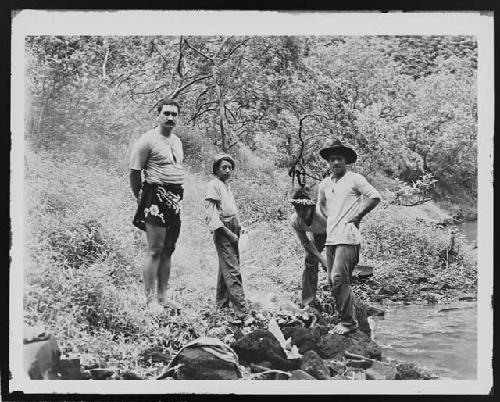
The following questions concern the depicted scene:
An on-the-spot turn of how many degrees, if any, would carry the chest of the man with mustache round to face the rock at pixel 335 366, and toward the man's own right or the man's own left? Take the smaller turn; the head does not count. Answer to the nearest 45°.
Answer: approximately 45° to the man's own left

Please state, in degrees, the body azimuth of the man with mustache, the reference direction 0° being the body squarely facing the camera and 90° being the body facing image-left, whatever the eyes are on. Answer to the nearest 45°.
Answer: approximately 315°

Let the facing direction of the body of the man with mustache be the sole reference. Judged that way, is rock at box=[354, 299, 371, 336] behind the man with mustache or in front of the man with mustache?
in front

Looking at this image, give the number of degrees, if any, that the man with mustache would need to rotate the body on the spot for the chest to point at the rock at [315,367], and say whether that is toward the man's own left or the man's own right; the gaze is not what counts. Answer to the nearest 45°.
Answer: approximately 45° to the man's own left

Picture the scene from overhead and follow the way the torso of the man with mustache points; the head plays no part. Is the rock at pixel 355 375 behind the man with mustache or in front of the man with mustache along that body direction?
in front

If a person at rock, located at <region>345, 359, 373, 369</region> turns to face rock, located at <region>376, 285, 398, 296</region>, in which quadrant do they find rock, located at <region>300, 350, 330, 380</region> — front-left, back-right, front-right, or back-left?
back-left

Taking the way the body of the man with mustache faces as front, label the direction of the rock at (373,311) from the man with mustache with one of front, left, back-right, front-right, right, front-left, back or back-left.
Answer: front-left
